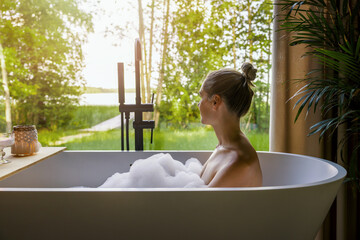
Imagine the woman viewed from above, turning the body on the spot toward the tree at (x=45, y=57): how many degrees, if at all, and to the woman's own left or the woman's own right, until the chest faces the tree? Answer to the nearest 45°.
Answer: approximately 45° to the woman's own right

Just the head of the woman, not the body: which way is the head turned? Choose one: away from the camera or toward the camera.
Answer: away from the camera

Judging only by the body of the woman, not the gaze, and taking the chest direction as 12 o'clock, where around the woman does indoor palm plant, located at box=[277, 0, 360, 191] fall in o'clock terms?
The indoor palm plant is roughly at 5 o'clock from the woman.

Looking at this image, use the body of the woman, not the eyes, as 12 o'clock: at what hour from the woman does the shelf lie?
The shelf is roughly at 12 o'clock from the woman.

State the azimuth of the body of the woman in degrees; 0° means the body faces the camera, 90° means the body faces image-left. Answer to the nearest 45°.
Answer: approximately 90°
